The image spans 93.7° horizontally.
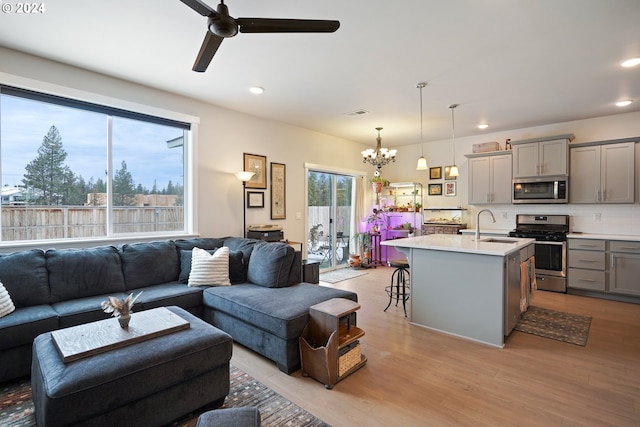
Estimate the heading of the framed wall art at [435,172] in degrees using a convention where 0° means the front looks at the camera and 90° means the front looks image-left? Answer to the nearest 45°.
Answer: approximately 0°

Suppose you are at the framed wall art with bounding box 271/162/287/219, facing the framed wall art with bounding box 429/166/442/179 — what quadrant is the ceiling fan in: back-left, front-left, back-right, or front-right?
back-right

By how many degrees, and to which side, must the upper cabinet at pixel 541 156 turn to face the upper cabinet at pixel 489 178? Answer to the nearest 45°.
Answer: approximately 90° to its right

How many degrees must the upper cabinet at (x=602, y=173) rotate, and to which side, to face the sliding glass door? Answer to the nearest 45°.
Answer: approximately 90° to its right

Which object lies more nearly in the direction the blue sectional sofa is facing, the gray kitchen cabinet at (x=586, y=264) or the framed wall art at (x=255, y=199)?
the gray kitchen cabinet

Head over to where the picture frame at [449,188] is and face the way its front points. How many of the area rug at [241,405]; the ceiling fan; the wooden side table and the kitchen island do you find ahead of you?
4

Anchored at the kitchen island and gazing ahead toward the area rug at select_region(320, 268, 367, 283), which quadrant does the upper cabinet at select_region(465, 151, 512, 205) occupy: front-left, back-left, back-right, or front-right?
front-right

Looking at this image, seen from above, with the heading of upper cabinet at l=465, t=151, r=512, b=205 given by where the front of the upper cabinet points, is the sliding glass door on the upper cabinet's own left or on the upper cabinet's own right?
on the upper cabinet's own right

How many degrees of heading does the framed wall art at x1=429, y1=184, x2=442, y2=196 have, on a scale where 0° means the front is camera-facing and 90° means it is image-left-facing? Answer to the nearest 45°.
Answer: approximately 0°

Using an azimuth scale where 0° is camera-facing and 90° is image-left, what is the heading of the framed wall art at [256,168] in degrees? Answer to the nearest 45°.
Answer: approximately 315°

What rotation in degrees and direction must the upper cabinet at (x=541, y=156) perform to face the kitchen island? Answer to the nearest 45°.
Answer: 0° — it already faces it

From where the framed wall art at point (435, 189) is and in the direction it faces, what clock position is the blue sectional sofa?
The blue sectional sofa is roughly at 1 o'clock from the framed wall art.

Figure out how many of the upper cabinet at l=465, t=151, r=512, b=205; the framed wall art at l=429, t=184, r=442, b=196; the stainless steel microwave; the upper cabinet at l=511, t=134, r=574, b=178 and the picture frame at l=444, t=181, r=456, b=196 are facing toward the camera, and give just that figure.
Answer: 5

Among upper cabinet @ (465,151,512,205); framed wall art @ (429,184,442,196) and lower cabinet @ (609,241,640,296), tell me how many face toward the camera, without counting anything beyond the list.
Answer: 3

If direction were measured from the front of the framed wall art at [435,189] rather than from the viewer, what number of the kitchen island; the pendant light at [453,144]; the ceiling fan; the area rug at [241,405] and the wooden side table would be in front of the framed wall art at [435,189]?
5

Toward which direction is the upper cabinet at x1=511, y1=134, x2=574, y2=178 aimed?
toward the camera

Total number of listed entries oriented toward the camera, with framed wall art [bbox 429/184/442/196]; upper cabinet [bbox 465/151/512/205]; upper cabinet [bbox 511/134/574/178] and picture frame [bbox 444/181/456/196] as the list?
4

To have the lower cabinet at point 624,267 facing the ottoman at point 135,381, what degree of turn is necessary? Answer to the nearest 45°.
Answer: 0° — it already faces it

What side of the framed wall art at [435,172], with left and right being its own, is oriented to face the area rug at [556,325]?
front

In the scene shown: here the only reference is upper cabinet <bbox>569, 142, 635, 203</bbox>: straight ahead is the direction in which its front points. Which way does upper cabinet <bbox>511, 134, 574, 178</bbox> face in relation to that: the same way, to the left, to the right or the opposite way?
the same way
